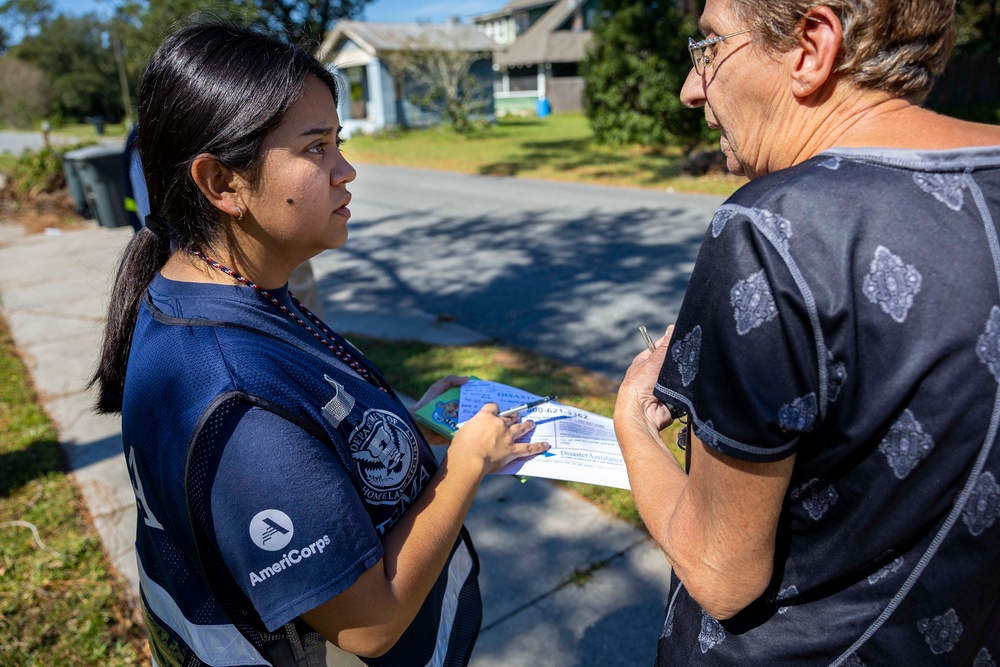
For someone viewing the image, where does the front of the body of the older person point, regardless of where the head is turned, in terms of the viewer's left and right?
facing away from the viewer and to the left of the viewer

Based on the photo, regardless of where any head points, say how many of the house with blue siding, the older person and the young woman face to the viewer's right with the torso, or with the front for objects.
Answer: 1

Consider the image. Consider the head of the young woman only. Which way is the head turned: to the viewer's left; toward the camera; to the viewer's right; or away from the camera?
to the viewer's right

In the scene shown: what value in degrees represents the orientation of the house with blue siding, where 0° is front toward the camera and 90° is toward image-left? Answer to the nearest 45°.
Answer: approximately 45°

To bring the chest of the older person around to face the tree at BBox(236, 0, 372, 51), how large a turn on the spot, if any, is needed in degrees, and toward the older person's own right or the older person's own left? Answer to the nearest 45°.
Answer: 0° — they already face it

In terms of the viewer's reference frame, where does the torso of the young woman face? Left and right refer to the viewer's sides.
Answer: facing to the right of the viewer

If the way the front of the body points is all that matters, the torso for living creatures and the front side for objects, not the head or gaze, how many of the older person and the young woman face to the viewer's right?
1

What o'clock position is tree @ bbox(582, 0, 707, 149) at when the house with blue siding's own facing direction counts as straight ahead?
The tree is roughly at 10 o'clock from the house with blue siding.

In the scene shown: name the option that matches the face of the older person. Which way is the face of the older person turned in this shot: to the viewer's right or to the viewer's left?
to the viewer's left

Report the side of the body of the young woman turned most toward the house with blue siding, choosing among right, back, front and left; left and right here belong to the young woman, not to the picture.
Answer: left
